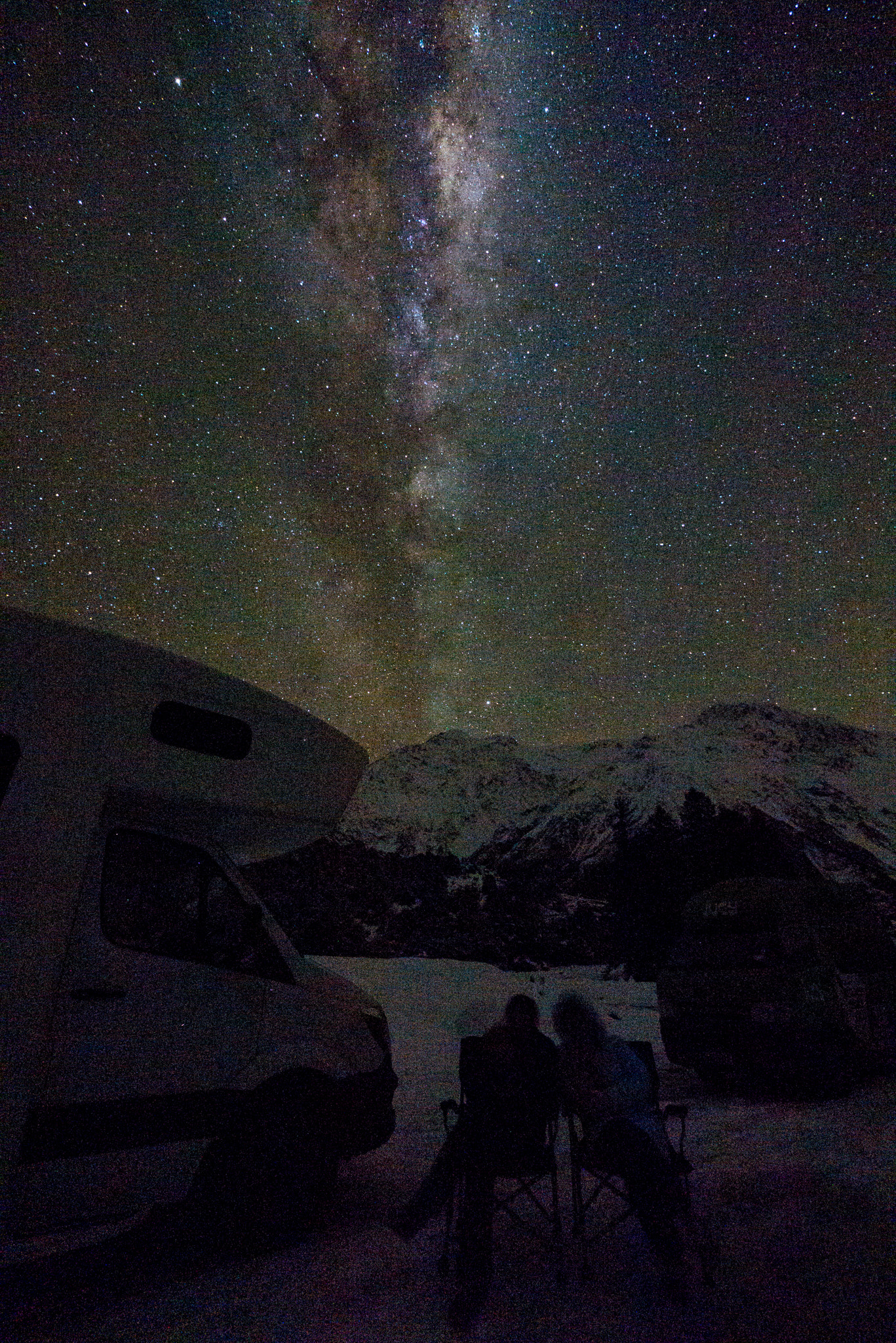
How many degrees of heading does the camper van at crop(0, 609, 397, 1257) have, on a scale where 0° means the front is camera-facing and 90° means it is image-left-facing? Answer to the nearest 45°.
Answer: approximately 225°
